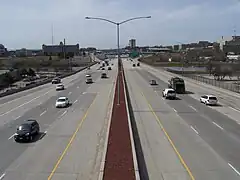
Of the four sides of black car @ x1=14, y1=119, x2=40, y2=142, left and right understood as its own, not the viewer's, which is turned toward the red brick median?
left

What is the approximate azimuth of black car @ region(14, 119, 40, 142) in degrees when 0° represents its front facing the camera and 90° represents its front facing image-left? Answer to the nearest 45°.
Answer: approximately 45°
